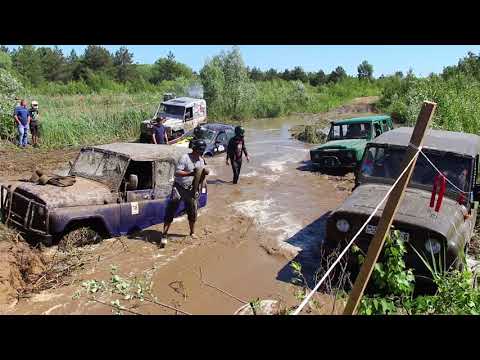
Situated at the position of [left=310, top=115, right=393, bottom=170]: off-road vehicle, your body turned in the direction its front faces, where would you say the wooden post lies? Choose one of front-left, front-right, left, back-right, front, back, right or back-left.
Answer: front-left

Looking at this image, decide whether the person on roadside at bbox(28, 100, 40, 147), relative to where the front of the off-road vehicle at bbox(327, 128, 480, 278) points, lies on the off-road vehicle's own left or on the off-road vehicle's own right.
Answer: on the off-road vehicle's own right

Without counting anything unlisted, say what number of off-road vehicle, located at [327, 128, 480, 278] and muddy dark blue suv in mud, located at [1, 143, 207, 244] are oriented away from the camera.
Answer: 0

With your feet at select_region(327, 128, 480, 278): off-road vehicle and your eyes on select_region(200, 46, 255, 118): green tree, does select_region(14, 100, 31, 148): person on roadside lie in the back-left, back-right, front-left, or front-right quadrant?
front-left

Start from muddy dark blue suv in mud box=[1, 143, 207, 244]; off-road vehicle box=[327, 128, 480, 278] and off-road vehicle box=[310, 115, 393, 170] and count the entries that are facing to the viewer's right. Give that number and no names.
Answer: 0

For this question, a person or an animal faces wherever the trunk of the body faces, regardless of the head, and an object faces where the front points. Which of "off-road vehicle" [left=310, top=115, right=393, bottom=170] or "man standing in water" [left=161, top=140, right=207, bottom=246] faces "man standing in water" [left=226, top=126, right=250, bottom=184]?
the off-road vehicle

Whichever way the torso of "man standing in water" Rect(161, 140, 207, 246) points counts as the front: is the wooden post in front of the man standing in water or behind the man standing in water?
in front

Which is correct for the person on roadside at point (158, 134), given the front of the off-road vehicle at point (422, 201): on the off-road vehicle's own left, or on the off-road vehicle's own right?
on the off-road vehicle's own right

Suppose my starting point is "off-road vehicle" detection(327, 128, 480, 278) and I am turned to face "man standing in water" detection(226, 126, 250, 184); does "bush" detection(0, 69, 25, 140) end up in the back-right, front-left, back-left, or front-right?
front-left

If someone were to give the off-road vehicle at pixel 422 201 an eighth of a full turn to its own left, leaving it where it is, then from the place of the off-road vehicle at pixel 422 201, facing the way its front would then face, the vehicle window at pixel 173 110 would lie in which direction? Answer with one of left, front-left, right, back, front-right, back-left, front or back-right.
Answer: back-right

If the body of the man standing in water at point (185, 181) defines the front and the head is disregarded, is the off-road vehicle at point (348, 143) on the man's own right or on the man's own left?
on the man's own left

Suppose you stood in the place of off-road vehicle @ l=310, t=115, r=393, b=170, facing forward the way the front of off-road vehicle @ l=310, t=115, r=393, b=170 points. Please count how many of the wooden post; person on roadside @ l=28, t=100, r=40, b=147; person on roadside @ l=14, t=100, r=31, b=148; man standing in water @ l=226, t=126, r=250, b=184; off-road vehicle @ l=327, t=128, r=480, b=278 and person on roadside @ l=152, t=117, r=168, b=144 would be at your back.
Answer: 0

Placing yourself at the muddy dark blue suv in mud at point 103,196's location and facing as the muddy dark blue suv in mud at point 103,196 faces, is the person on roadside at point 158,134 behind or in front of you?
behind

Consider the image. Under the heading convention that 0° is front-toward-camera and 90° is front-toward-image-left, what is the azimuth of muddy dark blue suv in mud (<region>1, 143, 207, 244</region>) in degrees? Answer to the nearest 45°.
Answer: approximately 45°

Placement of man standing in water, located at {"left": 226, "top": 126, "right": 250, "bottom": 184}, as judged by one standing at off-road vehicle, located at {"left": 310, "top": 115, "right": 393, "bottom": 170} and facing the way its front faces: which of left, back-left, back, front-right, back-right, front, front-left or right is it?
front

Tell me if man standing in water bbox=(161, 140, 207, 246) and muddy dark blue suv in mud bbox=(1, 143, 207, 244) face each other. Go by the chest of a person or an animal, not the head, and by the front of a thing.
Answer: no

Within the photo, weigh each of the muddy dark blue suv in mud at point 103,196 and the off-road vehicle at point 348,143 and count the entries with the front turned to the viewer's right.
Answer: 0

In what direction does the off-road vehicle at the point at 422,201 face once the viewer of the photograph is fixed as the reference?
facing the viewer and to the left of the viewer
